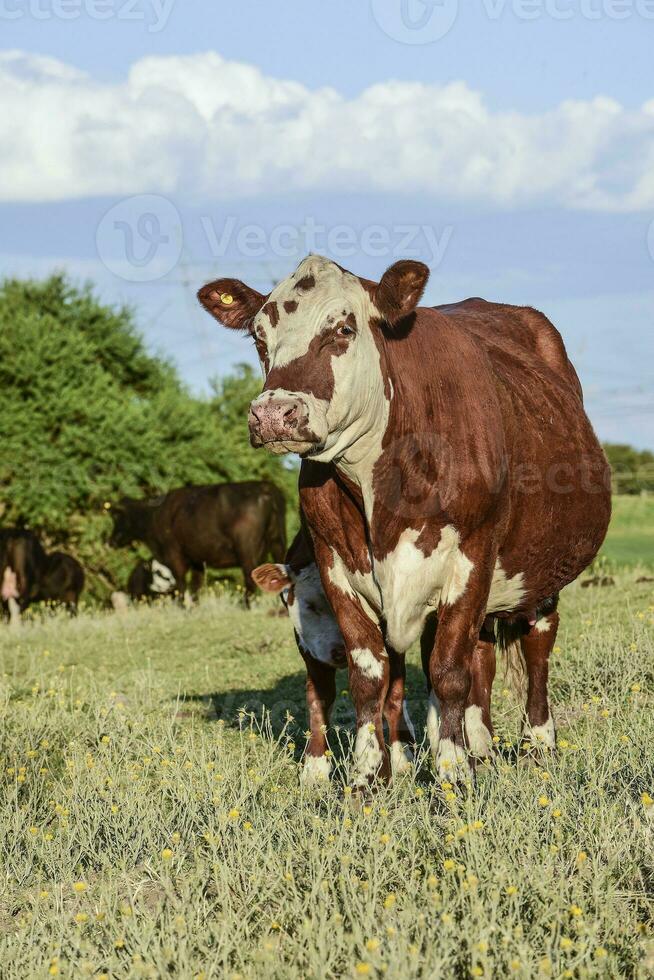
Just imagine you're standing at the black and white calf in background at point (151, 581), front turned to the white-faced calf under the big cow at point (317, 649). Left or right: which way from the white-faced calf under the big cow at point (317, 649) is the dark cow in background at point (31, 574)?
right

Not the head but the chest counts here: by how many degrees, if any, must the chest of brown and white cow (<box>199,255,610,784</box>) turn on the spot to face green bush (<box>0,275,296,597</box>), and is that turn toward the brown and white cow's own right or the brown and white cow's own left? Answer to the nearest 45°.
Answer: approximately 135° to the brown and white cow's own right

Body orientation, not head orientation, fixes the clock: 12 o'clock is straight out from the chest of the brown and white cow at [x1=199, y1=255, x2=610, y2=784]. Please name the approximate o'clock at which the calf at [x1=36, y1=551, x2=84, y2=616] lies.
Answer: The calf is roughly at 4 o'clock from the brown and white cow.

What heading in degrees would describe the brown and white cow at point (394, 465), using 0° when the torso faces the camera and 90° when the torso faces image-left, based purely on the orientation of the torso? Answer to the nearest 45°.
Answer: approximately 45°

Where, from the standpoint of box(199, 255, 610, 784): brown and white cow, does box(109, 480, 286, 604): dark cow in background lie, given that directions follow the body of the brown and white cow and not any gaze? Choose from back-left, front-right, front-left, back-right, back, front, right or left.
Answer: back-right

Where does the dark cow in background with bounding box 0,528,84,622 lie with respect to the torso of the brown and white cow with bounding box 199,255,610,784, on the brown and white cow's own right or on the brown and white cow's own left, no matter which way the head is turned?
on the brown and white cow's own right

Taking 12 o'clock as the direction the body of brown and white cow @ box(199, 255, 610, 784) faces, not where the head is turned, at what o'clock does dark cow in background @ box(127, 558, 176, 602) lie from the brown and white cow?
The dark cow in background is roughly at 4 o'clock from the brown and white cow.
